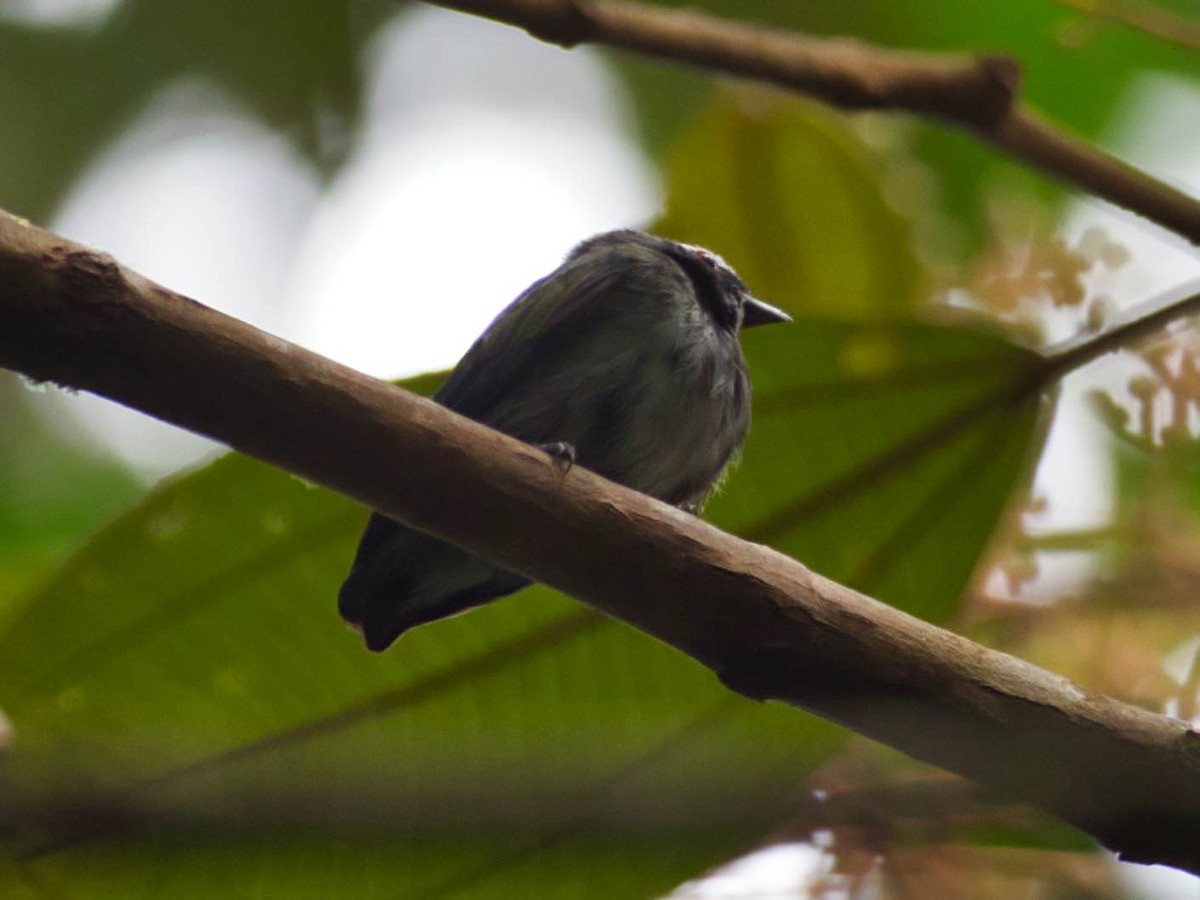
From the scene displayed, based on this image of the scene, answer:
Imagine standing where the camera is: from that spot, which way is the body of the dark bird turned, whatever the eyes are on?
to the viewer's right

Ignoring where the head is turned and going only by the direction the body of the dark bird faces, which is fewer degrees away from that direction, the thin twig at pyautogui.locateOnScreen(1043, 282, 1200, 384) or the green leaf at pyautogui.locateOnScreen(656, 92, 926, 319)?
the thin twig

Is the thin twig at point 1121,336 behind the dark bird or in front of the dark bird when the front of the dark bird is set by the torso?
in front
